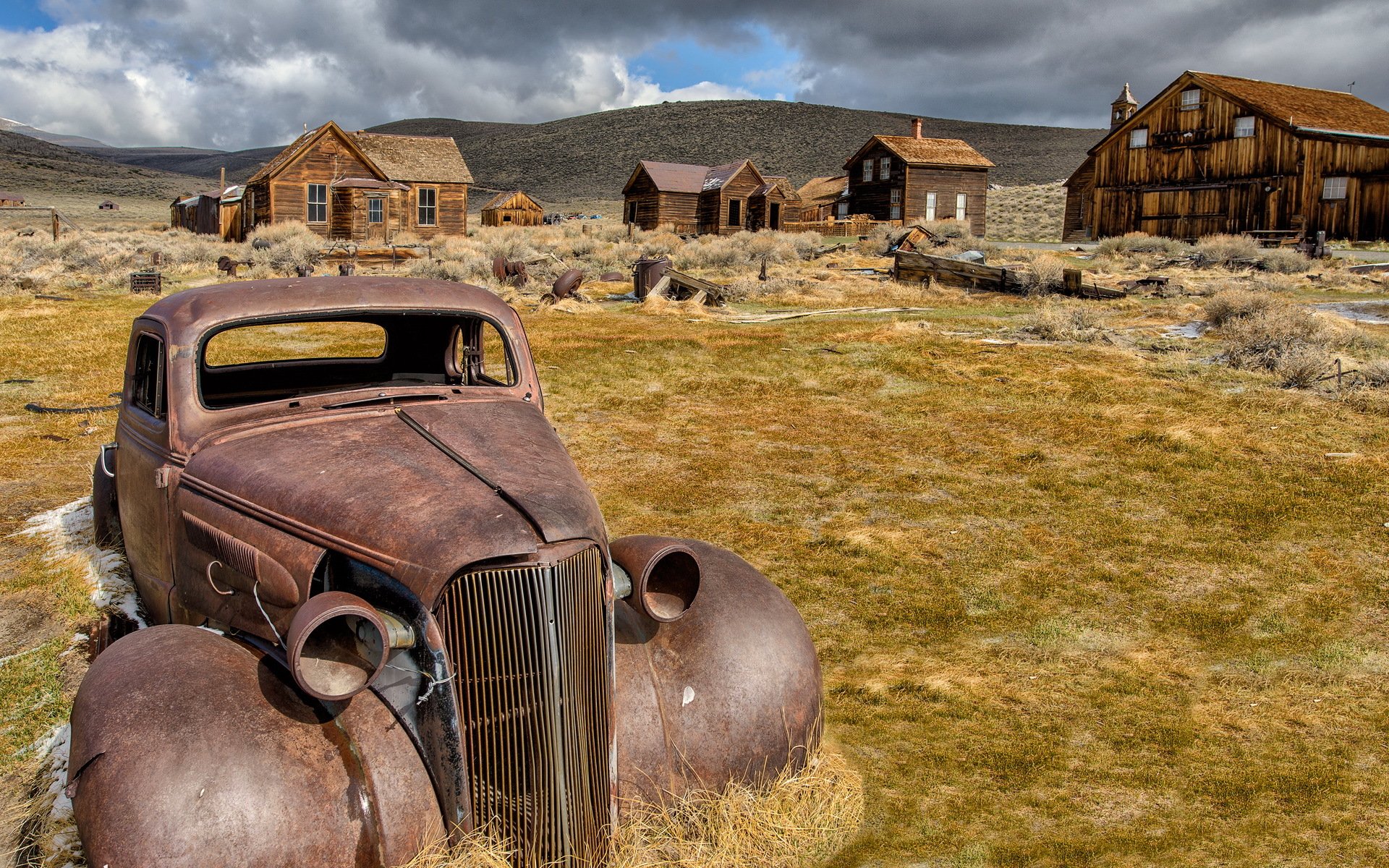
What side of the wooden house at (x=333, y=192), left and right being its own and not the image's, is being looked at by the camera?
front

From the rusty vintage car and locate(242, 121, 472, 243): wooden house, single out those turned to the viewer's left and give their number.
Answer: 0

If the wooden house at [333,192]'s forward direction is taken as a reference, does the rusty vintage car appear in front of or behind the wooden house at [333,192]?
in front

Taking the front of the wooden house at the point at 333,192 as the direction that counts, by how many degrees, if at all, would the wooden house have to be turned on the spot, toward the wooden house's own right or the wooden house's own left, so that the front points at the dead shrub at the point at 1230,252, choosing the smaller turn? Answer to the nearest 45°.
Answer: approximately 45° to the wooden house's own left

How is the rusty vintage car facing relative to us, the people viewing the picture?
facing the viewer and to the right of the viewer

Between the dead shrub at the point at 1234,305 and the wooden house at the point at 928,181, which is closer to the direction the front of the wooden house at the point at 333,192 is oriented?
the dead shrub

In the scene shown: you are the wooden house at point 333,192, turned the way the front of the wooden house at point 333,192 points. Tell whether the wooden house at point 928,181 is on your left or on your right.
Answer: on your left

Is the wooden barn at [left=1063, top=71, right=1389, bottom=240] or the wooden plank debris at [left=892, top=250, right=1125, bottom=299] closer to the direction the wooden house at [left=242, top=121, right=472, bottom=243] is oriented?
the wooden plank debris

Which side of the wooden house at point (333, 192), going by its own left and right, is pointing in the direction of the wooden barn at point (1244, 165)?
left

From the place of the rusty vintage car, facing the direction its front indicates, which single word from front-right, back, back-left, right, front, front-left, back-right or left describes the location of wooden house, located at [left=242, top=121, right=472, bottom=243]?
back-left

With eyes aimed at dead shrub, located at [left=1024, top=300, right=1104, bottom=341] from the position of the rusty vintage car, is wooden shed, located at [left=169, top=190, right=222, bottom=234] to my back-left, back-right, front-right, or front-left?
front-left
